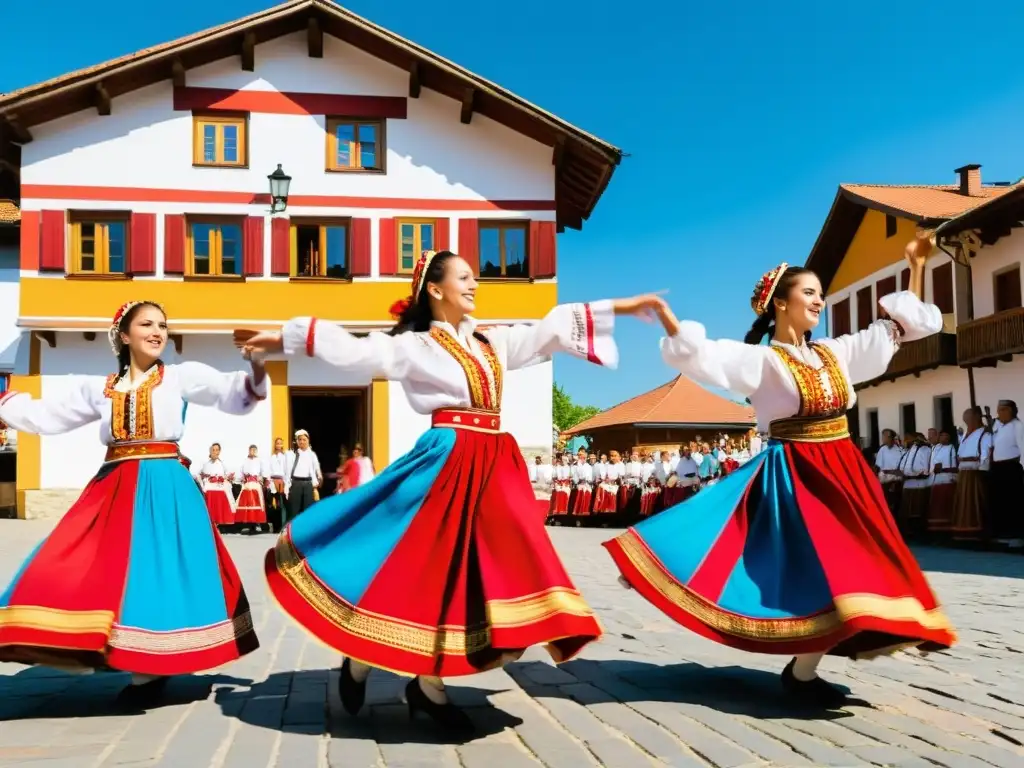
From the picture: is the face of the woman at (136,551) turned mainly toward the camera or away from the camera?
toward the camera

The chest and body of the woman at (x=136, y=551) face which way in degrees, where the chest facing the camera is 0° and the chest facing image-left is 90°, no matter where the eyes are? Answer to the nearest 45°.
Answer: approximately 0°

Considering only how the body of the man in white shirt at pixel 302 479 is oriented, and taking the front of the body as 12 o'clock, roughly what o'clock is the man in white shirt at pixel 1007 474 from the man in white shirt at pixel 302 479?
the man in white shirt at pixel 1007 474 is roughly at 10 o'clock from the man in white shirt at pixel 302 479.

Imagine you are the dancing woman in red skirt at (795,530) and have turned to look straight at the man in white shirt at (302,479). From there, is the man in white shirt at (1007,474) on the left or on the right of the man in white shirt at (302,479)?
right

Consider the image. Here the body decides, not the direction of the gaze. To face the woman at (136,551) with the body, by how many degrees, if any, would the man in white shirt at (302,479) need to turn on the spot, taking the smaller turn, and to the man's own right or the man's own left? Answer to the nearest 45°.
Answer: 0° — they already face them

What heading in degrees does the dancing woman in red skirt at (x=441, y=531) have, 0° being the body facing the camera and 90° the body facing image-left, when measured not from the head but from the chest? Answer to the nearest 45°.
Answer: approximately 315°

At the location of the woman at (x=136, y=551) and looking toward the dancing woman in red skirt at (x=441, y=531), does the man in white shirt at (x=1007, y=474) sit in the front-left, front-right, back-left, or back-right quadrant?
front-left

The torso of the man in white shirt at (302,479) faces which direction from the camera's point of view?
toward the camera

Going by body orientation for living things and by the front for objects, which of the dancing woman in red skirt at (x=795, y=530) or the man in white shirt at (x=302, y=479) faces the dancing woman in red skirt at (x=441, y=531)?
the man in white shirt

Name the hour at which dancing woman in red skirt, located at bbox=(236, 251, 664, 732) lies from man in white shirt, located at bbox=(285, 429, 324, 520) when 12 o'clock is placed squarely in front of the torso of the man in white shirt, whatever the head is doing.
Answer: The dancing woman in red skirt is roughly at 12 o'clock from the man in white shirt.

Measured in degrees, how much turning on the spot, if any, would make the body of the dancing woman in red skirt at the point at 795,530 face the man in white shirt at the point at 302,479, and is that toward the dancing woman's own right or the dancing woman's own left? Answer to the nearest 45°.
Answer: approximately 180°

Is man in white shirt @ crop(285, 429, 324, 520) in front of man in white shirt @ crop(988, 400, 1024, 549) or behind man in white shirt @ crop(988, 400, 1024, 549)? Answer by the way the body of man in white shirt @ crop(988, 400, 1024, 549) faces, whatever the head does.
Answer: in front

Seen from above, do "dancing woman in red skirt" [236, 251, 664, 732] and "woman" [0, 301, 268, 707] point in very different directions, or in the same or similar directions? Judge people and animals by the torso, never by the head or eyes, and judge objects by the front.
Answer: same or similar directions

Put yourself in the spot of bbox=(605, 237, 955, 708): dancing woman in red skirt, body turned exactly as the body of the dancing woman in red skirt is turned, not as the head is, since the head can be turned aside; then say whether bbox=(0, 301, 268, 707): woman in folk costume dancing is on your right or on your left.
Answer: on your right

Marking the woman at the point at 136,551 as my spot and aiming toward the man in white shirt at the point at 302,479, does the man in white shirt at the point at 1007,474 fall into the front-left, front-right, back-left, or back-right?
front-right

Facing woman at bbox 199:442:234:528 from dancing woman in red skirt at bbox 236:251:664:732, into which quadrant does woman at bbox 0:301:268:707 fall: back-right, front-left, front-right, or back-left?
front-left
